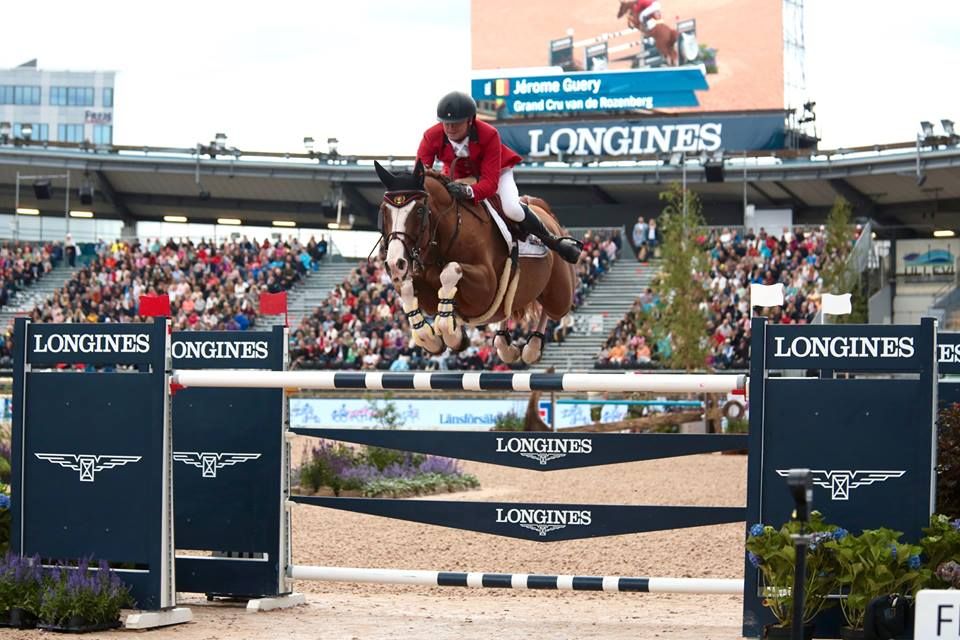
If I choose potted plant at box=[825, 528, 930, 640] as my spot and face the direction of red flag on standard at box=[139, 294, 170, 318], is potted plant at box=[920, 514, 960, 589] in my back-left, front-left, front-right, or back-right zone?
back-right

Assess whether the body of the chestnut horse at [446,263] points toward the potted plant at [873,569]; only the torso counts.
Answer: no

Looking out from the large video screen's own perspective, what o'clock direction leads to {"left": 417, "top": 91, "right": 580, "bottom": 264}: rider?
The rider is roughly at 12 o'clock from the large video screen.

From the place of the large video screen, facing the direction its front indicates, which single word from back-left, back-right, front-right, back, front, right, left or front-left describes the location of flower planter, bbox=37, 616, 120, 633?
front

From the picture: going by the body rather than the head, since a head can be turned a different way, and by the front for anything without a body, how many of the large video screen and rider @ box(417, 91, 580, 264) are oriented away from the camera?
0

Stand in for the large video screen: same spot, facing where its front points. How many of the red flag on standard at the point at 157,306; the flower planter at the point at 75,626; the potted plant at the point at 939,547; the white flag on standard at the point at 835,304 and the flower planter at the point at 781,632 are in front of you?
5

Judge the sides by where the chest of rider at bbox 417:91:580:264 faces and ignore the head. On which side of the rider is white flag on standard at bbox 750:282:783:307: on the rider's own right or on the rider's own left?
on the rider's own left

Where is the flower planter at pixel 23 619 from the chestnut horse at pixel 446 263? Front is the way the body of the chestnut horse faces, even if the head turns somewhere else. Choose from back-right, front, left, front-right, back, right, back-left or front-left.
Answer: front-right

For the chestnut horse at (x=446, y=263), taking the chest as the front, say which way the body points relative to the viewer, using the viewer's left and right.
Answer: facing the viewer and to the left of the viewer

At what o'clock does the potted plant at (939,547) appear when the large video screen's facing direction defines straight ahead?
The potted plant is roughly at 12 o'clock from the large video screen.

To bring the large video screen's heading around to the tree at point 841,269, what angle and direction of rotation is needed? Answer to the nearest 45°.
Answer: approximately 45° to its left

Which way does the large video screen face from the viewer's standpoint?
toward the camera

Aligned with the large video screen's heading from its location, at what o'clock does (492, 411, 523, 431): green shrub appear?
The green shrub is roughly at 12 o'clock from the large video screen.

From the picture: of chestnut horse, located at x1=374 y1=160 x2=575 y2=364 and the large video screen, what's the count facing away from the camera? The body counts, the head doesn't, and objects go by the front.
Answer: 0

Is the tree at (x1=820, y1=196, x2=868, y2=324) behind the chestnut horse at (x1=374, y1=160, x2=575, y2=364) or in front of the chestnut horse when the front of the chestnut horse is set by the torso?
behind

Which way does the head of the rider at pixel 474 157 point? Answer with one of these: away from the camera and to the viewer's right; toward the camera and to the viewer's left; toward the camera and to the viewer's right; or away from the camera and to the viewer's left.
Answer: toward the camera and to the viewer's left
